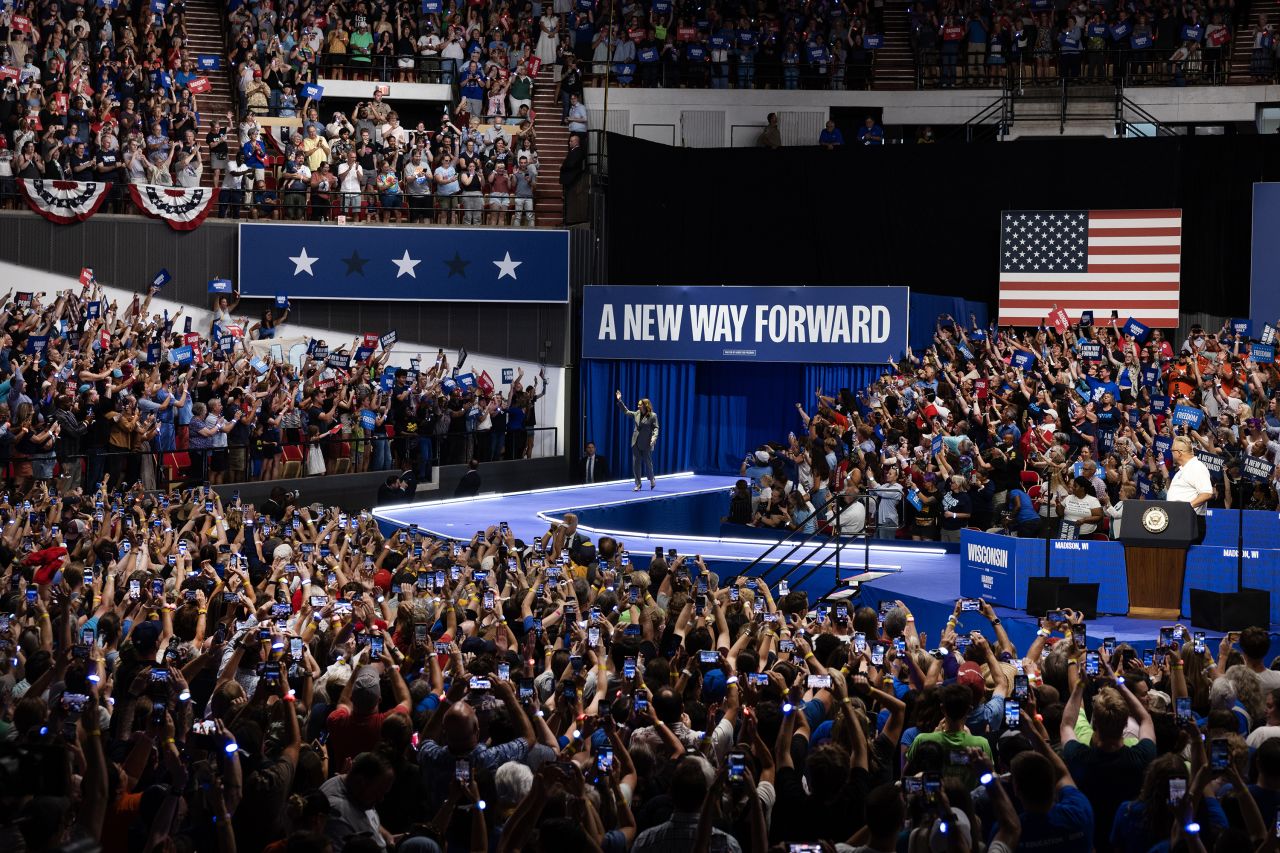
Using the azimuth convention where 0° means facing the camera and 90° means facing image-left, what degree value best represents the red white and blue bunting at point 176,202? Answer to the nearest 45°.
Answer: approximately 0°

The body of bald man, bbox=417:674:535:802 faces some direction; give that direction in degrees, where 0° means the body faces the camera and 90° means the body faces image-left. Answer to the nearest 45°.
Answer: approximately 180°

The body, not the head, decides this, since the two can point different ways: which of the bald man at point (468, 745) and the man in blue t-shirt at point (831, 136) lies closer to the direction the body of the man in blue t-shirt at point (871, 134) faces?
the bald man

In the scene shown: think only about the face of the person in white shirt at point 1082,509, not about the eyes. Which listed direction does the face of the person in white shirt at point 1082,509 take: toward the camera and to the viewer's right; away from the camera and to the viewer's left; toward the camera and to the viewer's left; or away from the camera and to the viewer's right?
toward the camera and to the viewer's left

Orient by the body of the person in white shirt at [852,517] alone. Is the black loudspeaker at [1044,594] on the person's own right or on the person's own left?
on the person's own left

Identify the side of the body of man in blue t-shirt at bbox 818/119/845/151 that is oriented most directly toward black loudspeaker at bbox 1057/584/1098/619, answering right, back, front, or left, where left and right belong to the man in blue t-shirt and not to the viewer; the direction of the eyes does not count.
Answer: front

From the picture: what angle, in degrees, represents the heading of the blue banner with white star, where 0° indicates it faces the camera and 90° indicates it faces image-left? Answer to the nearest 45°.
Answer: approximately 0°

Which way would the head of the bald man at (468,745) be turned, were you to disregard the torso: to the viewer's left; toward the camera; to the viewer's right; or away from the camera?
away from the camera

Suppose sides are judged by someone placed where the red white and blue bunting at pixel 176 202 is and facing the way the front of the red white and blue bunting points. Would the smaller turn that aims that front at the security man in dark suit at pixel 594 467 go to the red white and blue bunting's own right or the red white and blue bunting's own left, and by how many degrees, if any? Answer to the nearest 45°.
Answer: approximately 90° to the red white and blue bunting's own left
